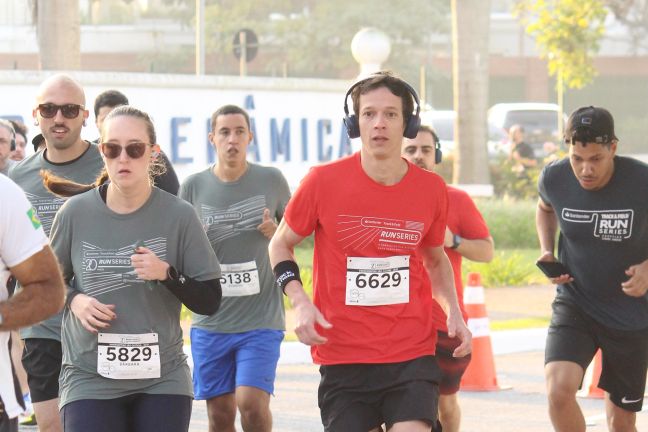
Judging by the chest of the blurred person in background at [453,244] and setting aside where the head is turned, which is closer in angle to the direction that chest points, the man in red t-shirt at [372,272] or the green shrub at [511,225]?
the man in red t-shirt

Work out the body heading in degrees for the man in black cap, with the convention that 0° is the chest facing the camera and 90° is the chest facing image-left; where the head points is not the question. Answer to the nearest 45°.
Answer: approximately 0°

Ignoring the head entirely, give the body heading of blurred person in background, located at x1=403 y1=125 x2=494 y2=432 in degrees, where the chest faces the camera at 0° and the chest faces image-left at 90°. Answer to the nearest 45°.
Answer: approximately 0°

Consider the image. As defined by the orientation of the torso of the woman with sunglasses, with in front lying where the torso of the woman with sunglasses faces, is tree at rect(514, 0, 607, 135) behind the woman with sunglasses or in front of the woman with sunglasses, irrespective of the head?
behind

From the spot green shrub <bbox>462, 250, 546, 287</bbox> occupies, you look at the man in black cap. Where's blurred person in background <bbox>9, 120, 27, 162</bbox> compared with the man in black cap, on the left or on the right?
right

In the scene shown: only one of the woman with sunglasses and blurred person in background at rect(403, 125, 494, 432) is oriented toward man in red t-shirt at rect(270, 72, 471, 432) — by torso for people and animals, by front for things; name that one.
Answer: the blurred person in background

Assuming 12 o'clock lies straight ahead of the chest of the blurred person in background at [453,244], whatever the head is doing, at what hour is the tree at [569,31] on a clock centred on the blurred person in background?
The tree is roughly at 6 o'clock from the blurred person in background.
